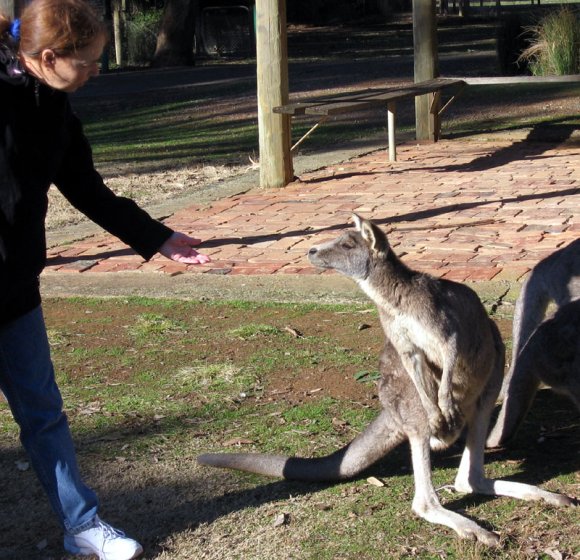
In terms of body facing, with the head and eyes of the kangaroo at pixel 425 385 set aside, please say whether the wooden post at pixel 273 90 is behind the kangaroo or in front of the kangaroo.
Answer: behind

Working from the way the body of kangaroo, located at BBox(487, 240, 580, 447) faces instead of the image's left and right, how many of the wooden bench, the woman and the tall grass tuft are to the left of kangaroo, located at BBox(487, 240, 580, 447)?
2

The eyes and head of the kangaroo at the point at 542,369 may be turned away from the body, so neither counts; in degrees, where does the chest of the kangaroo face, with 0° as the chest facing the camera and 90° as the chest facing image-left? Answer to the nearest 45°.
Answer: approximately 270°

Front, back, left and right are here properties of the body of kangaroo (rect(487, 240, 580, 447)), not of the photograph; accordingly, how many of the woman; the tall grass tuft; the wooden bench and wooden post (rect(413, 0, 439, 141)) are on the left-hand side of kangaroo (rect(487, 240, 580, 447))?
3

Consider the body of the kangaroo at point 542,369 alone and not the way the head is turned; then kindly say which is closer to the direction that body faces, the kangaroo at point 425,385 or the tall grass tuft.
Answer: the tall grass tuft

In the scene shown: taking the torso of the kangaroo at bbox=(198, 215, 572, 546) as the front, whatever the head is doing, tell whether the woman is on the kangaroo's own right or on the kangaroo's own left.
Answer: on the kangaroo's own right

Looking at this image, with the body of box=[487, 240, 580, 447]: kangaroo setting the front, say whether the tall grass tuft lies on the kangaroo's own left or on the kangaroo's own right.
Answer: on the kangaroo's own left

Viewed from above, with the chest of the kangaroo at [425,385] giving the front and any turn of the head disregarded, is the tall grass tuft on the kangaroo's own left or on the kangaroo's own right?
on the kangaroo's own left

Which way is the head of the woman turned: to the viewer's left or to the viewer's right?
to the viewer's right
